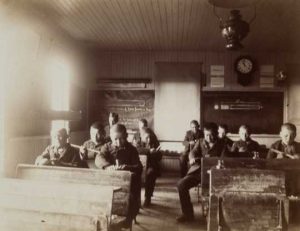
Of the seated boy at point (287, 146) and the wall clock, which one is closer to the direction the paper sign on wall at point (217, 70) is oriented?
the seated boy

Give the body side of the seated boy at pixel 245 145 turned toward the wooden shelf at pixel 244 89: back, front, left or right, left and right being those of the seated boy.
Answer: back

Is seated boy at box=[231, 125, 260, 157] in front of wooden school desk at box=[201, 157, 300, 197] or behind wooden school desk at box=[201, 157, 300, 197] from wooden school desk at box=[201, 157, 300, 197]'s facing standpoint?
behind

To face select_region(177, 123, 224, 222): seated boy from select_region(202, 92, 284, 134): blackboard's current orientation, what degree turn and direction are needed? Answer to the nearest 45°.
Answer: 0° — it already faces them

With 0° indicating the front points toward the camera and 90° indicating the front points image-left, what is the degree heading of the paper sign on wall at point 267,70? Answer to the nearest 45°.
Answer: approximately 0°
